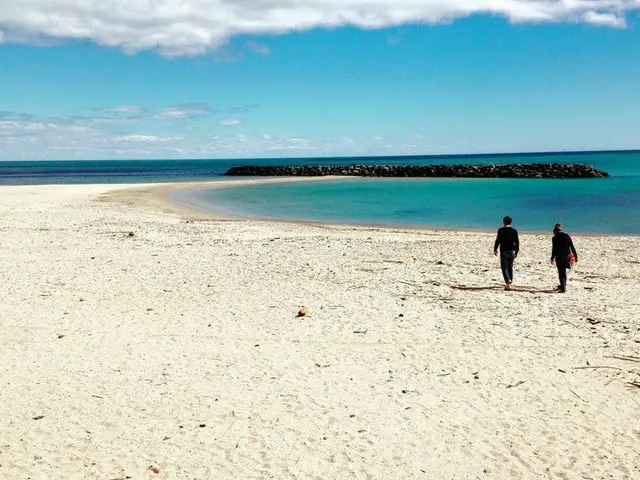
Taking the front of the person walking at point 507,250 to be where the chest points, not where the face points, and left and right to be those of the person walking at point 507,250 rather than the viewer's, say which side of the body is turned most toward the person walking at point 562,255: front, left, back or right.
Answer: right

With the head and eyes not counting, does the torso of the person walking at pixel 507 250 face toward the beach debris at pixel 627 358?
no

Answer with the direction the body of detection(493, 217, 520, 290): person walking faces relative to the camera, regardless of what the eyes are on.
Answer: away from the camera

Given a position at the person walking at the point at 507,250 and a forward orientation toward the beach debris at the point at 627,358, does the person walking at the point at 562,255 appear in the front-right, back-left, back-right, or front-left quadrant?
front-left
